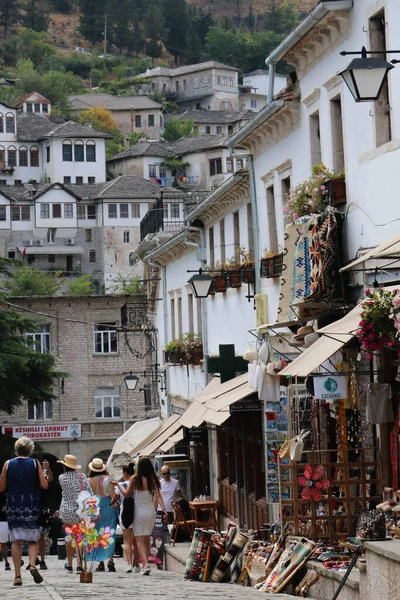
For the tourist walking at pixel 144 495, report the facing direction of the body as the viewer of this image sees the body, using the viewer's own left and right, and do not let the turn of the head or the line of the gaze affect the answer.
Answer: facing away from the viewer

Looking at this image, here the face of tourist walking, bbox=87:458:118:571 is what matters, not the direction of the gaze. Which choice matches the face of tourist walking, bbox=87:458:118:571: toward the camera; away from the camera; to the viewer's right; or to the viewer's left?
away from the camera

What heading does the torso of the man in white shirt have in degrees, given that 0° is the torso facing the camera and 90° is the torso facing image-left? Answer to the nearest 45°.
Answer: approximately 45°

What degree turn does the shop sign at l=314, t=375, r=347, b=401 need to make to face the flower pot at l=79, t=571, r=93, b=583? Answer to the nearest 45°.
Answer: approximately 90° to its right

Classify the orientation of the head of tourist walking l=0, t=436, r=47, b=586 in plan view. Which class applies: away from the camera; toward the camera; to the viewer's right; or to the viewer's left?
away from the camera

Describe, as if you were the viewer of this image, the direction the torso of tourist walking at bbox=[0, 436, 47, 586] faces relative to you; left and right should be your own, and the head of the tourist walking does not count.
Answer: facing away from the viewer

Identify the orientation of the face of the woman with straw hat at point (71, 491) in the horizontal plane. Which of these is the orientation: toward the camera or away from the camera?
away from the camera

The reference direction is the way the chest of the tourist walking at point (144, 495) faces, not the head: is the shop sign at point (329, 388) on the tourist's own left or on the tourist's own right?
on the tourist's own right
